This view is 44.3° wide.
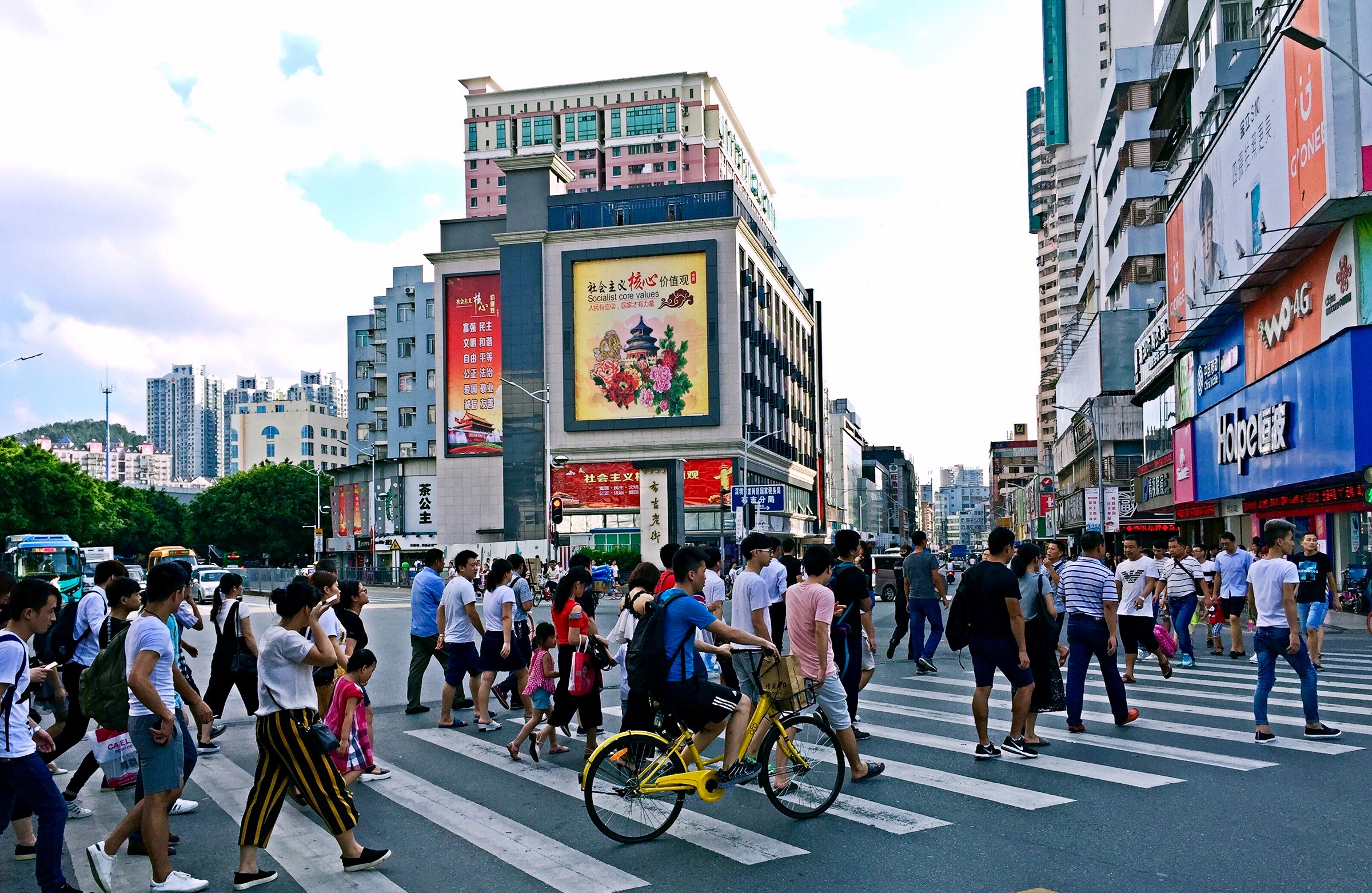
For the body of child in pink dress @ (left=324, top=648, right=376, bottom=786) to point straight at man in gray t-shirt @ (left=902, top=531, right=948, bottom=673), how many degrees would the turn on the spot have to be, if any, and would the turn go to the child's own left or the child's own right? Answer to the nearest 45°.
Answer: approximately 45° to the child's own left

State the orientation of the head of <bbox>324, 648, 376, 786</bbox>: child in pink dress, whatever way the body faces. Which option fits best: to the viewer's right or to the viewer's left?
to the viewer's right

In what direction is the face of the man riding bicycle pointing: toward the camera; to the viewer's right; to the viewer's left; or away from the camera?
to the viewer's right

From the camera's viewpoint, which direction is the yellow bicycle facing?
to the viewer's right

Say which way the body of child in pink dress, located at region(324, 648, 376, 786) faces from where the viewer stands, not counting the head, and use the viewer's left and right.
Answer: facing to the right of the viewer

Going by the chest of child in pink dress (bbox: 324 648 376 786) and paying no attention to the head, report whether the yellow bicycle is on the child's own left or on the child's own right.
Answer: on the child's own right
